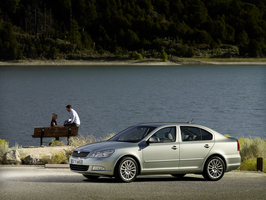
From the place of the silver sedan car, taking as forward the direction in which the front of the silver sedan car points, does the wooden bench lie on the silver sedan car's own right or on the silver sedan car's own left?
on the silver sedan car's own right

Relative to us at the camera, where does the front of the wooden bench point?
facing away from the viewer

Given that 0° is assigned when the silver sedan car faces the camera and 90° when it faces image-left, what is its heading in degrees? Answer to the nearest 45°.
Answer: approximately 45°

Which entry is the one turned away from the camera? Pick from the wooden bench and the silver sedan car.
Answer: the wooden bench

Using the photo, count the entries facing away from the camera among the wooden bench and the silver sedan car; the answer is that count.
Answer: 1

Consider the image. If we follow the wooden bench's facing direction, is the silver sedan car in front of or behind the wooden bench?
behind
